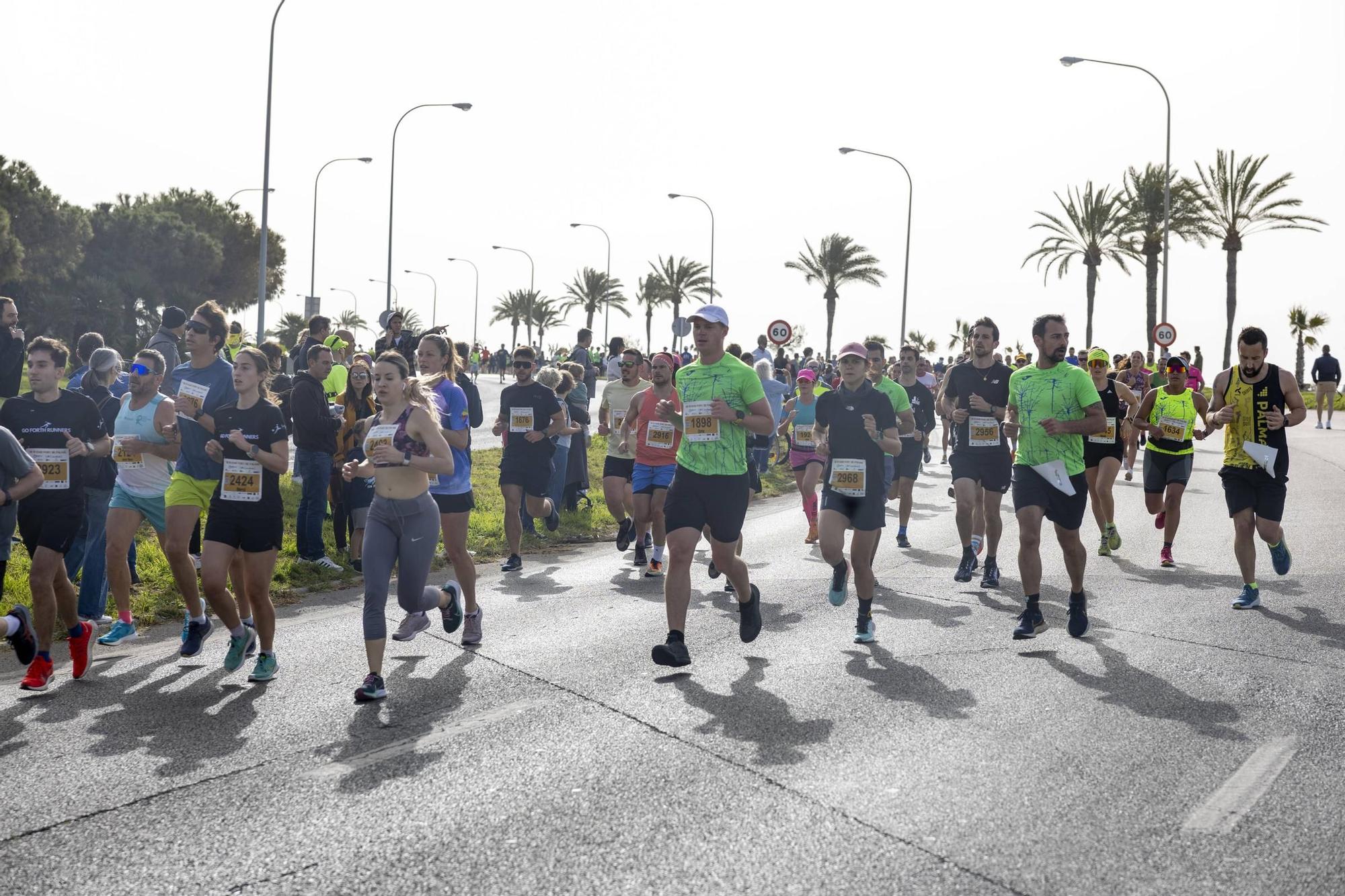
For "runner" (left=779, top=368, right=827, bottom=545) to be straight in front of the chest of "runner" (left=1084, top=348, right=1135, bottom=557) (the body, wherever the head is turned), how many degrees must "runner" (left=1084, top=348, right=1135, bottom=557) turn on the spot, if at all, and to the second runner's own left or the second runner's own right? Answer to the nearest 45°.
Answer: approximately 90° to the second runner's own right

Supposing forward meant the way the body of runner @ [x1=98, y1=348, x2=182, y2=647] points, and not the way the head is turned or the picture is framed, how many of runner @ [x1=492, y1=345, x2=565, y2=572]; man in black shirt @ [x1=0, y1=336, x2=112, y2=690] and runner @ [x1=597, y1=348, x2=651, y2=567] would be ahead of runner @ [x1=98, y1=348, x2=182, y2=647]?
1

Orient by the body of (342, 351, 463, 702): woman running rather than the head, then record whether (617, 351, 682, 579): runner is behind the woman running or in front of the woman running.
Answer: behind

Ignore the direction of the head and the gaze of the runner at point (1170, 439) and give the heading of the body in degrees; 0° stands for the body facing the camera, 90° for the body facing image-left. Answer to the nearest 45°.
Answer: approximately 0°

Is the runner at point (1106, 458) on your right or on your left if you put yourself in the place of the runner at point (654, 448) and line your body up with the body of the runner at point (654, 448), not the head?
on your left
